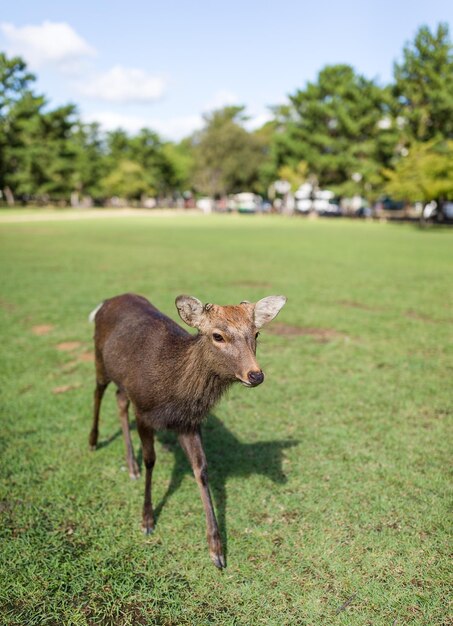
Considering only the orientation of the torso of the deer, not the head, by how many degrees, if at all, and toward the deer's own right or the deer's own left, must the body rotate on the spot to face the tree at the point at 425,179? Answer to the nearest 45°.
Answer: approximately 90° to the deer's own left

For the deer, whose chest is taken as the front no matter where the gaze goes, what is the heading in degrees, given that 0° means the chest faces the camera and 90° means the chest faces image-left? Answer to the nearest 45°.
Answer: approximately 315°
